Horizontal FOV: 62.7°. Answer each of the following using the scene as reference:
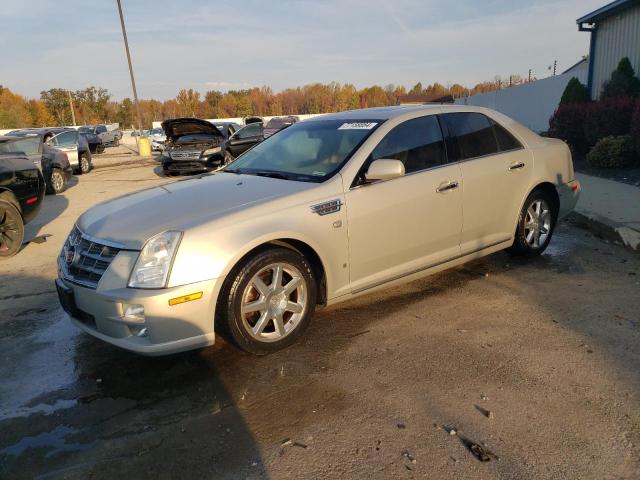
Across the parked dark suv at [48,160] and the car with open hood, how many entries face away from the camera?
0

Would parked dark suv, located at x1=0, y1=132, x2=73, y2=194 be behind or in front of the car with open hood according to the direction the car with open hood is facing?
in front

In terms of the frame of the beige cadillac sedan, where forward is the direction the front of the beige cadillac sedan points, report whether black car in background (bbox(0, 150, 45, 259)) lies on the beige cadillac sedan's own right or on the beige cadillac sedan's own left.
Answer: on the beige cadillac sedan's own right

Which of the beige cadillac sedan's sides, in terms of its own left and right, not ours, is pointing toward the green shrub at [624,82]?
back

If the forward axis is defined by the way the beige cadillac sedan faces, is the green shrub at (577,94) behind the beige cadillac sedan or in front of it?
behind

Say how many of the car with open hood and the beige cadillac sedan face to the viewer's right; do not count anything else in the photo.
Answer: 0

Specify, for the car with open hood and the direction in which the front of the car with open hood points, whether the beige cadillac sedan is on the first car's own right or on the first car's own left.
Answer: on the first car's own left
